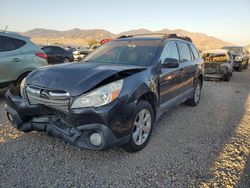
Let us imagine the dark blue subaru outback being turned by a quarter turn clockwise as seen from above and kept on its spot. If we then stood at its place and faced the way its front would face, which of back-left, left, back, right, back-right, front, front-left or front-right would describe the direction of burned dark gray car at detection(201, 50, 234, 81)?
right

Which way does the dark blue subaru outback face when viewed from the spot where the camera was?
facing the viewer and to the left of the viewer
